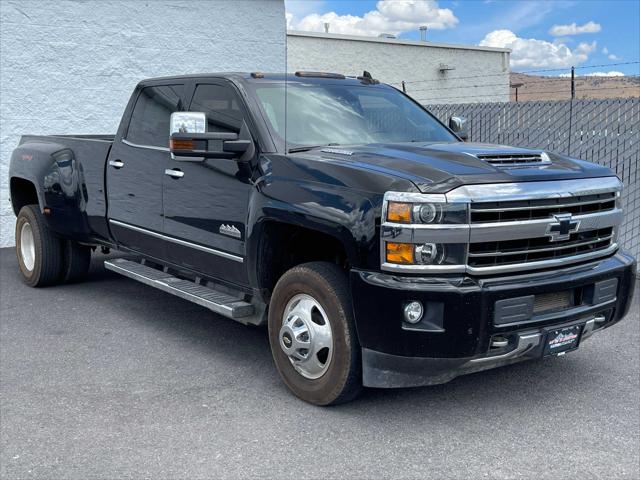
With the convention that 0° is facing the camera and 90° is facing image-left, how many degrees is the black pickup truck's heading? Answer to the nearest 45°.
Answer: approximately 315°

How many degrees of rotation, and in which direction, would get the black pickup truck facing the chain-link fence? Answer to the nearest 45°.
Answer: approximately 90° to its left
